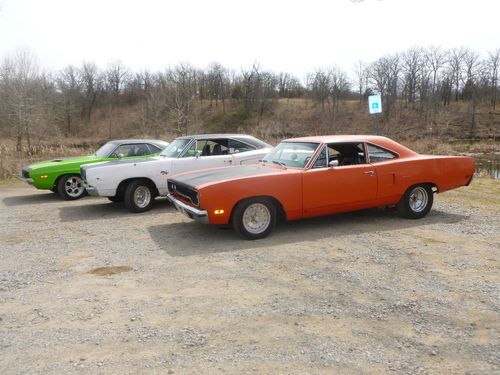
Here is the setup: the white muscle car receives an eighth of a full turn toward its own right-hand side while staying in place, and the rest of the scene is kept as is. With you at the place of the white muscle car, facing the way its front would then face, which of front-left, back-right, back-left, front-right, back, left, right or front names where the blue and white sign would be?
back-right

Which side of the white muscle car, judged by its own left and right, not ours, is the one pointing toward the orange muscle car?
left

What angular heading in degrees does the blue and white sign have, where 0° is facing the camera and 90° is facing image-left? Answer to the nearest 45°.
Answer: approximately 0°

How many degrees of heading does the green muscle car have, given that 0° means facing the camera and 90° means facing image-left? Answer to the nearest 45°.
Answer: approximately 45°

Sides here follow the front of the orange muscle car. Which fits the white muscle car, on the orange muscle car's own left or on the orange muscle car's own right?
on the orange muscle car's own right

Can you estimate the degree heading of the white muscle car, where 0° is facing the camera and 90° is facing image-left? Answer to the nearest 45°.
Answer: approximately 45°
